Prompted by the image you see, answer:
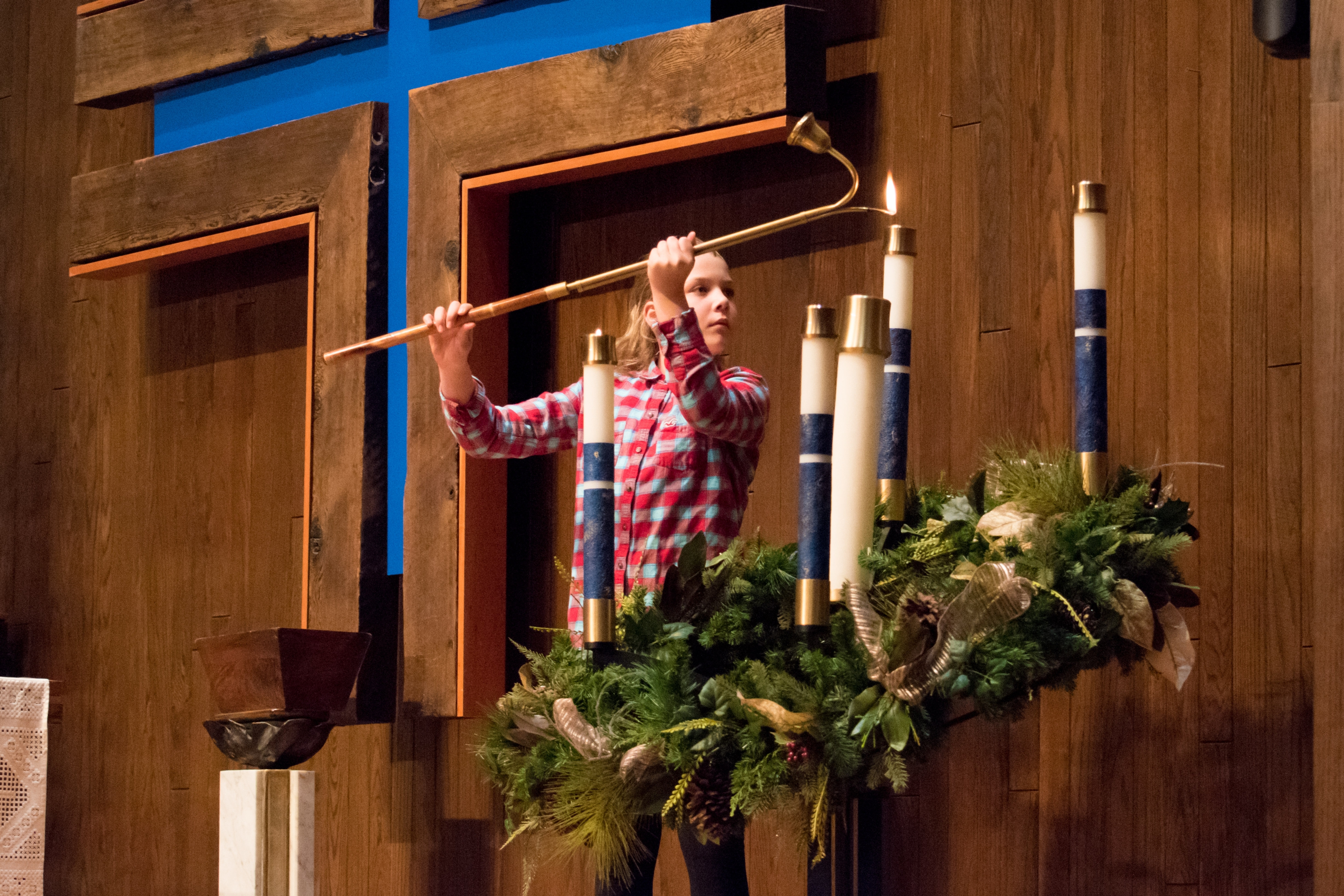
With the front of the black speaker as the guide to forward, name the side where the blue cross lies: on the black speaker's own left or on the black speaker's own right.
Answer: on the black speaker's own right

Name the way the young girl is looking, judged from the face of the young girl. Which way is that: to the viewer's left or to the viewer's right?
to the viewer's right

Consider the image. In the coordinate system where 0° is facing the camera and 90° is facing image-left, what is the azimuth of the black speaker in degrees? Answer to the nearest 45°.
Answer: approximately 45°
